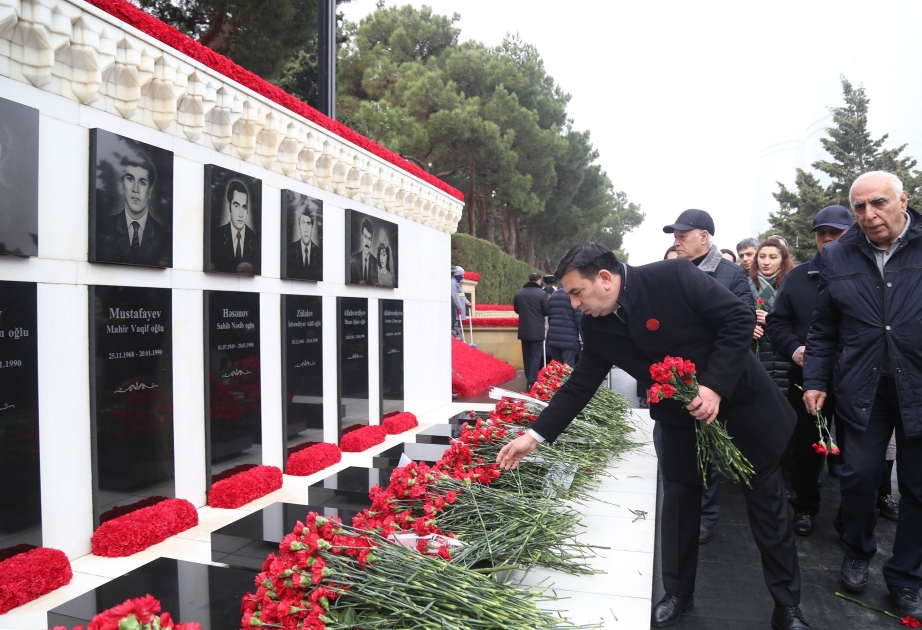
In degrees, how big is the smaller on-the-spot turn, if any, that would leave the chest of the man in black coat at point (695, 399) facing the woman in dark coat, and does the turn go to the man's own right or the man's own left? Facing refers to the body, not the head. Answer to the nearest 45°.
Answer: approximately 135° to the man's own right

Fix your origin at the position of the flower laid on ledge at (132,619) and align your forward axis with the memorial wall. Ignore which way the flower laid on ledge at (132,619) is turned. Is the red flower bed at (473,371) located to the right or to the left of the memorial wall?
right

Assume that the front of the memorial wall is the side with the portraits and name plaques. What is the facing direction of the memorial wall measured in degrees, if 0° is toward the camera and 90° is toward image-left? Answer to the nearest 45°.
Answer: approximately 315°

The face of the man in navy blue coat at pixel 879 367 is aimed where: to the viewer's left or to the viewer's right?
to the viewer's left

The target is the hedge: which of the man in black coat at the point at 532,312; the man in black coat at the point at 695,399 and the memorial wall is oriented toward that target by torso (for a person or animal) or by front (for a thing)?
the man in black coat at the point at 532,312

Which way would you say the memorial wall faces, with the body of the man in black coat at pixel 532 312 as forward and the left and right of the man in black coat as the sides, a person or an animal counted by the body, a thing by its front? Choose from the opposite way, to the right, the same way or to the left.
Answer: to the right

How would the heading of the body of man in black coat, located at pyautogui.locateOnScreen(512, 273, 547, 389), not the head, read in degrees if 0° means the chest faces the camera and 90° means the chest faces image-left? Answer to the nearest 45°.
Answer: approximately 180°
